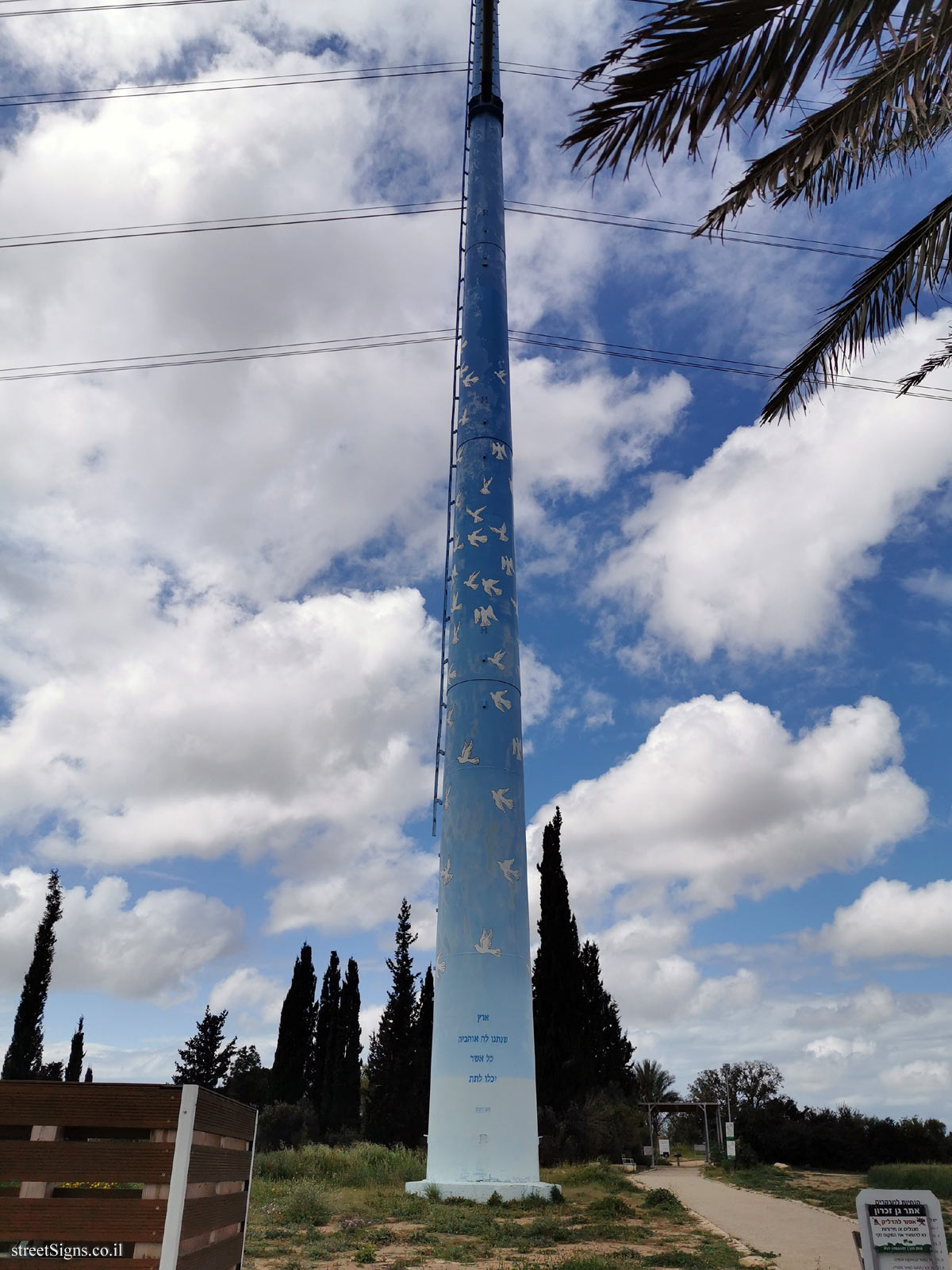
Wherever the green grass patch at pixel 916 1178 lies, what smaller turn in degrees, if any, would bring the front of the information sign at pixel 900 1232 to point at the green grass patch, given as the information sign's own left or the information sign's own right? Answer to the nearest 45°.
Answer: approximately 180°

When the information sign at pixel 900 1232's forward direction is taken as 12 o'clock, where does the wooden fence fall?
The wooden fence is roughly at 2 o'clock from the information sign.

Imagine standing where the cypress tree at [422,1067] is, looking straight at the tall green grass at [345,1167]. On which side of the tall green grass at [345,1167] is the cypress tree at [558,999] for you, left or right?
left

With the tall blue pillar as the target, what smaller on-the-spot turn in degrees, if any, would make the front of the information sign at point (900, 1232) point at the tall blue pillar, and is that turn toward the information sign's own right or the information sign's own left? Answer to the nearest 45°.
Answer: approximately 135° to the information sign's own right

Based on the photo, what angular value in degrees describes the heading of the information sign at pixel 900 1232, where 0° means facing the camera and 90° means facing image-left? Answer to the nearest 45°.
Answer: approximately 0°

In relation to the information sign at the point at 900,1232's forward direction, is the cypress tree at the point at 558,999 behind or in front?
behind

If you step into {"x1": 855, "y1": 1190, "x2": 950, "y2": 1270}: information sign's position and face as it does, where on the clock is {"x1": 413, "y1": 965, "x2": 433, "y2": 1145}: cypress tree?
The cypress tree is roughly at 5 o'clock from the information sign.

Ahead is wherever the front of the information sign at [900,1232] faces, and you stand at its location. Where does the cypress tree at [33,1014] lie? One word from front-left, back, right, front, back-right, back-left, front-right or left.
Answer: back-right

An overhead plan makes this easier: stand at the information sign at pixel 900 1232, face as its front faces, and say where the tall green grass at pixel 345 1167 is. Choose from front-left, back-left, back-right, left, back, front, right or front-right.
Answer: back-right

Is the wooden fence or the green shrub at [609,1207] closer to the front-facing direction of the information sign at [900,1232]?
the wooden fence

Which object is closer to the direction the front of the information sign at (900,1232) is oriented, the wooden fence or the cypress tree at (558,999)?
the wooden fence
